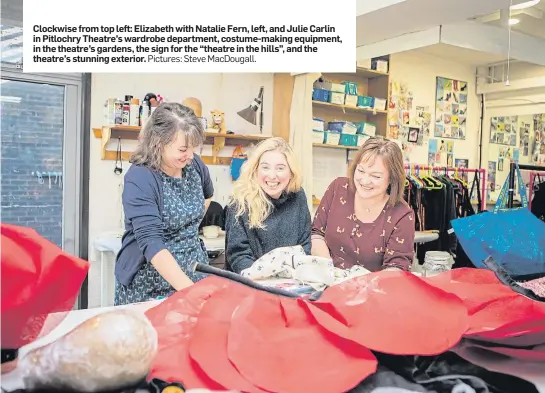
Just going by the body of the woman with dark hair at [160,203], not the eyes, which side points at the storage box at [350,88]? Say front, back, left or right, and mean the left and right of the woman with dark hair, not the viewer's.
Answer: left

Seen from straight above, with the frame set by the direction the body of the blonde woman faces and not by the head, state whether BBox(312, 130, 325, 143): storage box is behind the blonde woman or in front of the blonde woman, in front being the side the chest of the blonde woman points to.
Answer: behind

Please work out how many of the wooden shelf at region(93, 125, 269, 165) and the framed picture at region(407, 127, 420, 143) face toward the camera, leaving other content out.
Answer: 2

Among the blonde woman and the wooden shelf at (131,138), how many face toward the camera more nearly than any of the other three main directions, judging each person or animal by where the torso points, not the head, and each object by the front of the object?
2

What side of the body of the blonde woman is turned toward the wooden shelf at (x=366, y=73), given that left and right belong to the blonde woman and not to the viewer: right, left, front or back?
back

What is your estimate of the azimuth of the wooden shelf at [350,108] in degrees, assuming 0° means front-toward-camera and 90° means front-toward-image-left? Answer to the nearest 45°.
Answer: approximately 315°

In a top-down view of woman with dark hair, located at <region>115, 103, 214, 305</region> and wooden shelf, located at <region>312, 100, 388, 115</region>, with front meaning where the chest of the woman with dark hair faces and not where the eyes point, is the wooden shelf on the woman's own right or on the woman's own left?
on the woman's own left

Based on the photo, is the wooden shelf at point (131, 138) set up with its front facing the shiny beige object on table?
yes

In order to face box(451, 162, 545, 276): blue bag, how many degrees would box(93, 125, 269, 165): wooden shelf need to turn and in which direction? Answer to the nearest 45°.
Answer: approximately 45° to its left

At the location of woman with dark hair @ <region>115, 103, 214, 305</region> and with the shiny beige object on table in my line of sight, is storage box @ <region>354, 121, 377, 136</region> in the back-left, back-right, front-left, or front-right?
back-left

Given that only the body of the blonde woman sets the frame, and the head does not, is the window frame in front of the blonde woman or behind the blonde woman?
behind
